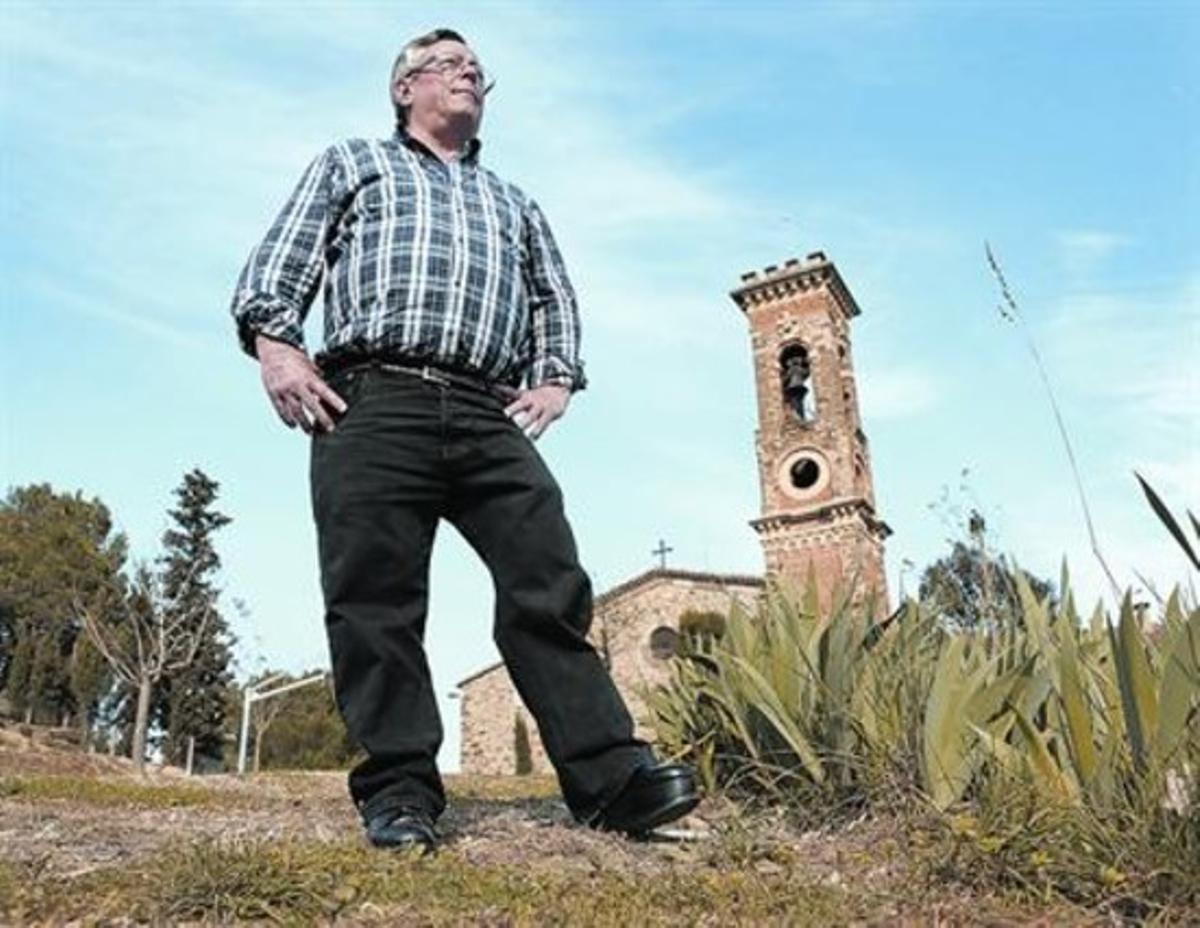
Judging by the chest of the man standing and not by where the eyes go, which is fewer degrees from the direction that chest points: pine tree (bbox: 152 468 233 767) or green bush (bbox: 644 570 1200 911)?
the green bush

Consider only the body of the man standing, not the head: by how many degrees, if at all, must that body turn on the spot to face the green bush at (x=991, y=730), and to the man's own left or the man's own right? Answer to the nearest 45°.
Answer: approximately 90° to the man's own left

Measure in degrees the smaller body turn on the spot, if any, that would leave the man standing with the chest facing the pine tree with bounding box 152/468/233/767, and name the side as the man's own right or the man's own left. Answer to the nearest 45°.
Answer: approximately 180°

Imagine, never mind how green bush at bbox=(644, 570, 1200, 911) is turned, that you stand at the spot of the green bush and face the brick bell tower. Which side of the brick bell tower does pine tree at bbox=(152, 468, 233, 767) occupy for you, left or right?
left

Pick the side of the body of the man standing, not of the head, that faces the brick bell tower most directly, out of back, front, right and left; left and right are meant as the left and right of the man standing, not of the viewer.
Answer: back

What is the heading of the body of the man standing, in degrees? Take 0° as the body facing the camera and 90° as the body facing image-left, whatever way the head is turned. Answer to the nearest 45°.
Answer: approximately 0°

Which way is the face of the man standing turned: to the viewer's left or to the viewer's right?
to the viewer's right

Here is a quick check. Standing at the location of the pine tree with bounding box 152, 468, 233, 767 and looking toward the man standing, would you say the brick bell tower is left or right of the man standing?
left

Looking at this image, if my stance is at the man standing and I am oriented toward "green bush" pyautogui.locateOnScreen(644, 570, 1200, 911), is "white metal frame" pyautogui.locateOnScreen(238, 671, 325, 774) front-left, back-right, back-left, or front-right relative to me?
back-left

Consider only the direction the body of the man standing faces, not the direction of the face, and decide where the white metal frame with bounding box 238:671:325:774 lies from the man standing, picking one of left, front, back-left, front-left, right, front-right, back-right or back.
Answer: back
